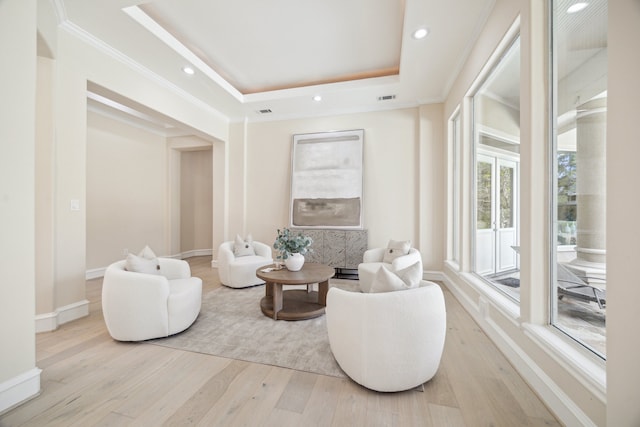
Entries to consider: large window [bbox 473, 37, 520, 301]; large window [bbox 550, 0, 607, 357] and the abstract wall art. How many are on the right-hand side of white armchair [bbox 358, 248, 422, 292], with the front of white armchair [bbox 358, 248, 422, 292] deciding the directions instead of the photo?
1

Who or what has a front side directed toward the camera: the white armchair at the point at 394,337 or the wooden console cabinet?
the wooden console cabinet

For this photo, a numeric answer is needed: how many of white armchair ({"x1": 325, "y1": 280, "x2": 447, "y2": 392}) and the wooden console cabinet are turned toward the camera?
1

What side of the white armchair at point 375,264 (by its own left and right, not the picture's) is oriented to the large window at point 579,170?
left

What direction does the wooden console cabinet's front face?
toward the camera

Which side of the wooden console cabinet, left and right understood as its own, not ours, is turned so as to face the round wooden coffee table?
front

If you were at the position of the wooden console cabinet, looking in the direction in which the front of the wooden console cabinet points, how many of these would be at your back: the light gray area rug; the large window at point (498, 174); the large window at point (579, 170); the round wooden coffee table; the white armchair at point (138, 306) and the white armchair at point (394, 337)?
0

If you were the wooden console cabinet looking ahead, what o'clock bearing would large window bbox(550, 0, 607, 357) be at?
The large window is roughly at 11 o'clock from the wooden console cabinet.

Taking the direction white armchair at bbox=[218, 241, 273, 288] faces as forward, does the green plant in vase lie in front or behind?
in front

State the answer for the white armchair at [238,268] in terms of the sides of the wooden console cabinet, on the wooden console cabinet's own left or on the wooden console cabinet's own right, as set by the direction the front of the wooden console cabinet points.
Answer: on the wooden console cabinet's own right

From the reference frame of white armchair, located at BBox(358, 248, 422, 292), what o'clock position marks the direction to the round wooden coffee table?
The round wooden coffee table is roughly at 12 o'clock from the white armchair.

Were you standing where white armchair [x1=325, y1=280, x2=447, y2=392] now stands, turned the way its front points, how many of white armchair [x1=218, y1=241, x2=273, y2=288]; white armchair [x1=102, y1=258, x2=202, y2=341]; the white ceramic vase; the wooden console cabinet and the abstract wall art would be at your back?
0

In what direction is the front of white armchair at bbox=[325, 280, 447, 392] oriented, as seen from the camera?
facing away from the viewer and to the left of the viewer

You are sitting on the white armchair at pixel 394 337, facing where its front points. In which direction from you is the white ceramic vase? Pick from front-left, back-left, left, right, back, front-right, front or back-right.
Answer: front

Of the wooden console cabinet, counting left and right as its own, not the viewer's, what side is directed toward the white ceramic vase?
front

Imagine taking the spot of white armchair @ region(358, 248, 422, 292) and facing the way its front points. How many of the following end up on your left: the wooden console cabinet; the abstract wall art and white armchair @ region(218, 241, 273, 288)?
0

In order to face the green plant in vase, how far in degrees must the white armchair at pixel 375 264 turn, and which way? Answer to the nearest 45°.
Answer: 0° — it already faces it

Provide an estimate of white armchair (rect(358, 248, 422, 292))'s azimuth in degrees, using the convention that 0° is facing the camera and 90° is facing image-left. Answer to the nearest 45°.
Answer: approximately 45°

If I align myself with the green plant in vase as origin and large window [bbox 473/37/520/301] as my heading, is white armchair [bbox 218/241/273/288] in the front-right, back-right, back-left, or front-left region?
back-left

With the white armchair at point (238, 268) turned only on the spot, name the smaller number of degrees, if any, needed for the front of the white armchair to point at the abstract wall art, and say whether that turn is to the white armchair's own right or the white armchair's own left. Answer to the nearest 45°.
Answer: approximately 45° to the white armchair's own left

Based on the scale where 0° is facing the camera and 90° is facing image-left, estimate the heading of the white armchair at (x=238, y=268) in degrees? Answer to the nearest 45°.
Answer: approximately 315°
